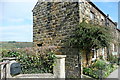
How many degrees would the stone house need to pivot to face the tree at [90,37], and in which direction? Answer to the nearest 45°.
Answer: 0° — it already faces it

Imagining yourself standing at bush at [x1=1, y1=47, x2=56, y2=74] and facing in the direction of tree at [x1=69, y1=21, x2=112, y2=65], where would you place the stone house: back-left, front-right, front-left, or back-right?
front-left

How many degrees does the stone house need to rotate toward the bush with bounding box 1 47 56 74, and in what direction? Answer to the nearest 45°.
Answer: approximately 45° to its right

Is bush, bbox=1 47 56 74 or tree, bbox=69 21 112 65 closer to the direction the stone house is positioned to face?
the tree

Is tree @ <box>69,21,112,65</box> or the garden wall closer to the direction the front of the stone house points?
the tree

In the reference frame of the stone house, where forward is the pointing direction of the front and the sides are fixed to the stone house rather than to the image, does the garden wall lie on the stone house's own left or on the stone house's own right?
on the stone house's own right
